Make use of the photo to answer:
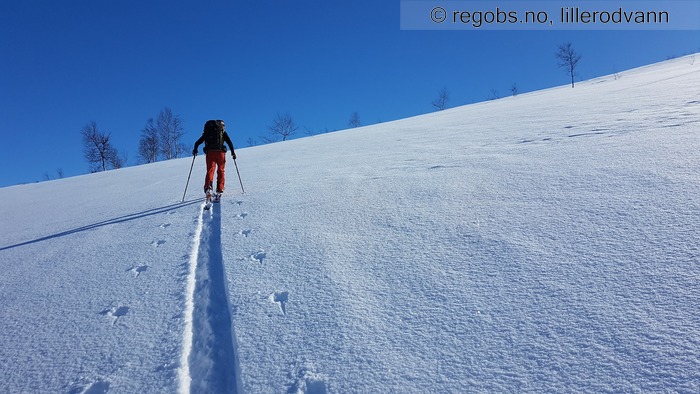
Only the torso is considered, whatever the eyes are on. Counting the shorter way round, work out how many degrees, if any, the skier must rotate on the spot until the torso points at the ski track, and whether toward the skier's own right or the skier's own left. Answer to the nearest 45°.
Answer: approximately 180°

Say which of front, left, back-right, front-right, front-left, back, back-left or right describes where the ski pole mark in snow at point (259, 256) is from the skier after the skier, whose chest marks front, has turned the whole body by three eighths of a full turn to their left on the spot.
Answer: front-left

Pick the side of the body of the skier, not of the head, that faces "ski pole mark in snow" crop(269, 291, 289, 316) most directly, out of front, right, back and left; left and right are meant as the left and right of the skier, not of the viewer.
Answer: back

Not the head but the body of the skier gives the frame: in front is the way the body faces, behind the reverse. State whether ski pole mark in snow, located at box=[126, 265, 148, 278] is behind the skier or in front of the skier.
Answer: behind

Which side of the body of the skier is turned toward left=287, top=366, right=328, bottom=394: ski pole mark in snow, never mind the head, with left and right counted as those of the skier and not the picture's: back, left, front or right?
back

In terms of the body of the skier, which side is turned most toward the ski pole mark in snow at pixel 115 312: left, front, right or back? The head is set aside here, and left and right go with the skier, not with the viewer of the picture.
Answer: back

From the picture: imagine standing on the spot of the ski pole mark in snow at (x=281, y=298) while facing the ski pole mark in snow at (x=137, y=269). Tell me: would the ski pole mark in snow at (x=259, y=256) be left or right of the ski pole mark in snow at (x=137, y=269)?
right

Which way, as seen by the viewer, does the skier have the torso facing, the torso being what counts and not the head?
away from the camera

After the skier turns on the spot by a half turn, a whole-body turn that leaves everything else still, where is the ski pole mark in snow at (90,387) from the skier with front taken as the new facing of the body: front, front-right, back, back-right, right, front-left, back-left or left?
front
